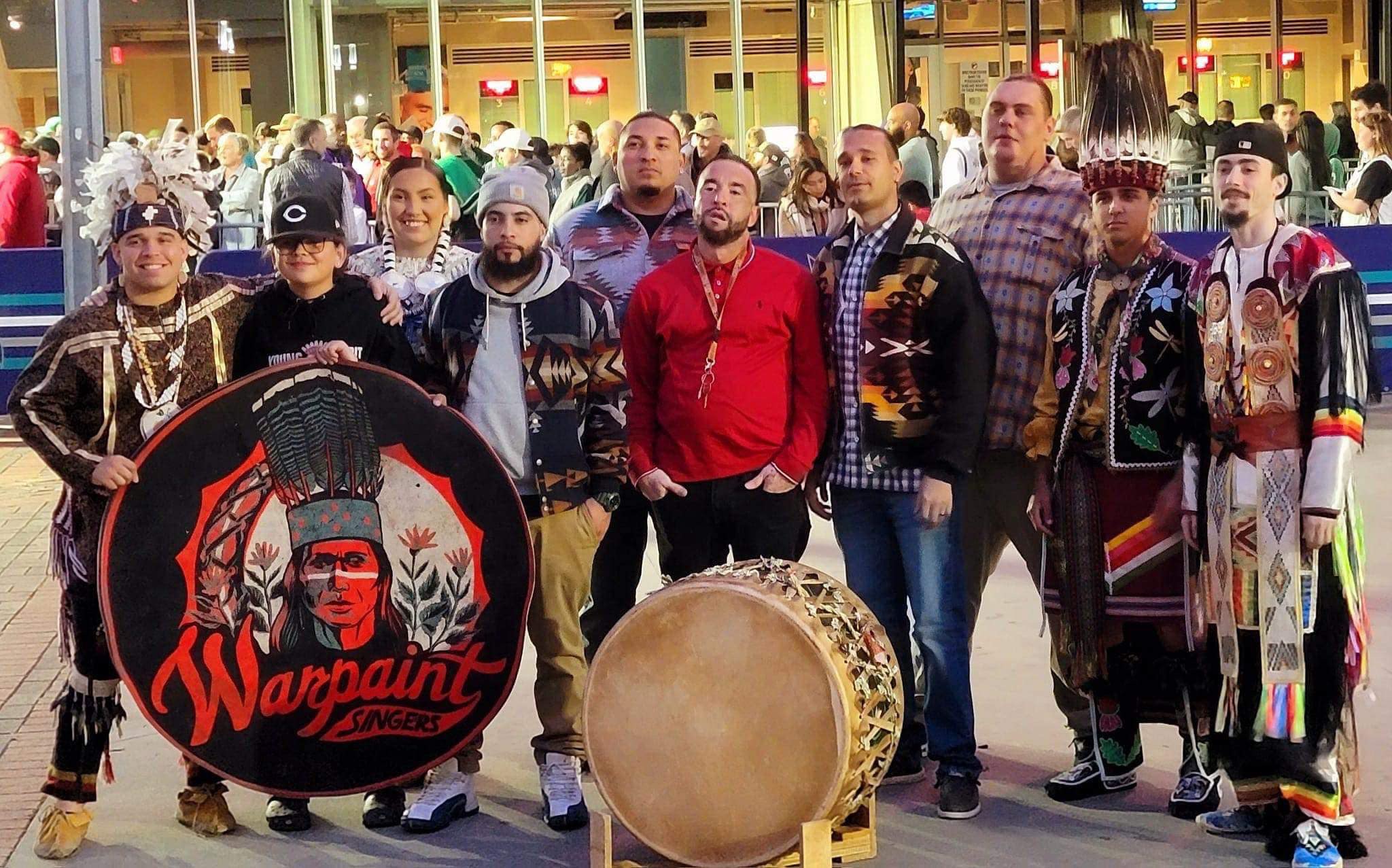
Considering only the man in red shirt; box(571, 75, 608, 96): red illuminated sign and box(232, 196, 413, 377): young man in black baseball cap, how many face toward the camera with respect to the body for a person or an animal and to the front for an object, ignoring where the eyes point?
3

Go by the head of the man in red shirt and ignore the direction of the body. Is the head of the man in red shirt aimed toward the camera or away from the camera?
toward the camera

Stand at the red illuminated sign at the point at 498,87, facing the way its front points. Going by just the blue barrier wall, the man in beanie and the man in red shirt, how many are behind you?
0

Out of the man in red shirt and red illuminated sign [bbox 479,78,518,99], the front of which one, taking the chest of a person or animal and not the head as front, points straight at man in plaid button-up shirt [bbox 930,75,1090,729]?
the red illuminated sign

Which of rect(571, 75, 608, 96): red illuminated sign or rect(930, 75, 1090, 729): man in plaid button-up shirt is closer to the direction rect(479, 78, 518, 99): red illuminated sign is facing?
the man in plaid button-up shirt

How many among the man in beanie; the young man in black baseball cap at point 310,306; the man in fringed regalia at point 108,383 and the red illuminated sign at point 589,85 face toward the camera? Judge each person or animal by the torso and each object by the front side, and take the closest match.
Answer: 4

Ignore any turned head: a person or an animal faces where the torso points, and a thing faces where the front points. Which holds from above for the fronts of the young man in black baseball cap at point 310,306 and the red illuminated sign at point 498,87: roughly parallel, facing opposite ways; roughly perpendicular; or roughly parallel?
roughly parallel

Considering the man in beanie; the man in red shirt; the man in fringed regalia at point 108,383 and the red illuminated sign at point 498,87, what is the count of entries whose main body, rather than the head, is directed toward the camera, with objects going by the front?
4

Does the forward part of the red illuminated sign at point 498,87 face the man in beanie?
yes

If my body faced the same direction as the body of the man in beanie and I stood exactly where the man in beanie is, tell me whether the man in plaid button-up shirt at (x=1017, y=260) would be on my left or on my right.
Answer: on my left

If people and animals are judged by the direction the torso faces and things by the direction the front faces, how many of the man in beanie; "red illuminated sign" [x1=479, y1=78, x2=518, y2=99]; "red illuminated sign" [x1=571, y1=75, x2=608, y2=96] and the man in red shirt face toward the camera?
4

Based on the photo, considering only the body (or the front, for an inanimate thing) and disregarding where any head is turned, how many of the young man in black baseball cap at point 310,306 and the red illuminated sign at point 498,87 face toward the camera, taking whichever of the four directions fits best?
2

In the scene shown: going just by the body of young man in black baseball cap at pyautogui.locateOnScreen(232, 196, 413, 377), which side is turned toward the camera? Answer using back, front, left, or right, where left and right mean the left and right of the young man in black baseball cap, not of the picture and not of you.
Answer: front

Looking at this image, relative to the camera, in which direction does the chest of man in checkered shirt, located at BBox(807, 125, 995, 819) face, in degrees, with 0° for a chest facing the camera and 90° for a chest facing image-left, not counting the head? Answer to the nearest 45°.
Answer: approximately 45°

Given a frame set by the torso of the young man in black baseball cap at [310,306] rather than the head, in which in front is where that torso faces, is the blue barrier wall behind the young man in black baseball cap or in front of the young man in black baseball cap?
behind

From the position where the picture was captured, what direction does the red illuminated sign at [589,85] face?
facing the viewer

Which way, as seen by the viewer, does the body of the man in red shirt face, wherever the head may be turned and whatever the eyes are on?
toward the camera

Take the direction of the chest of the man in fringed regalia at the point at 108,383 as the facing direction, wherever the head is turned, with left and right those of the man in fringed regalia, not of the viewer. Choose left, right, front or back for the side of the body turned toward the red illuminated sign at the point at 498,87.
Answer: back

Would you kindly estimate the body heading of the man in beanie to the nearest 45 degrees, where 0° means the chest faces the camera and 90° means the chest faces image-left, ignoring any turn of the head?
approximately 0°
